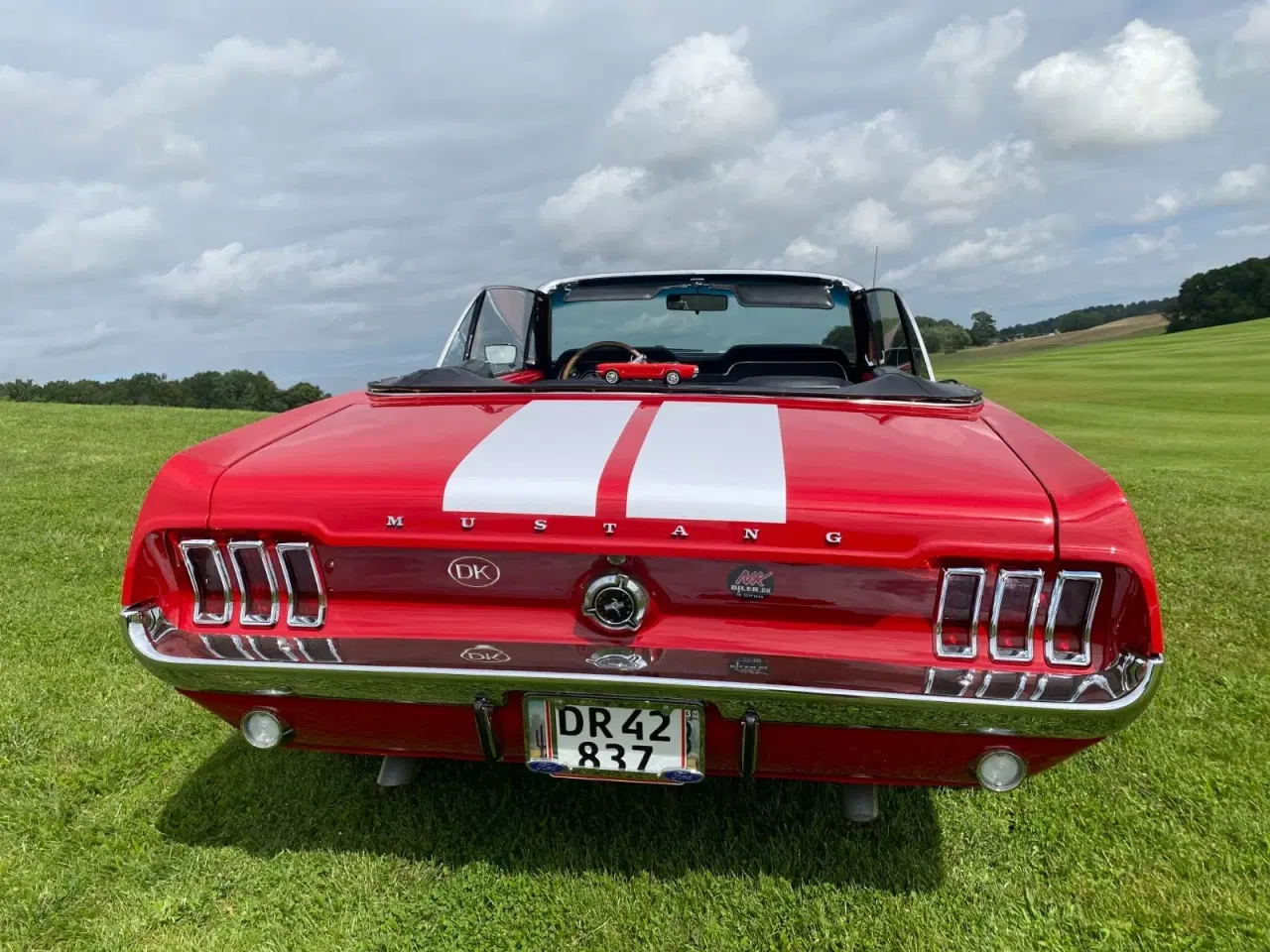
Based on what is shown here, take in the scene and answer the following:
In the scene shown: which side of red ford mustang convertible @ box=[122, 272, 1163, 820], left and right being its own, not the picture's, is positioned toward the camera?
back
